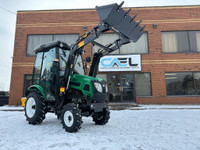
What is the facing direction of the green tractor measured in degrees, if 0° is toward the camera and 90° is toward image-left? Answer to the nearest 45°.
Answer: approximately 315°

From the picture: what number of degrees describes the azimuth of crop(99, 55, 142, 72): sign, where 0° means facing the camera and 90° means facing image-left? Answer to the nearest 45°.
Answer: approximately 0°
